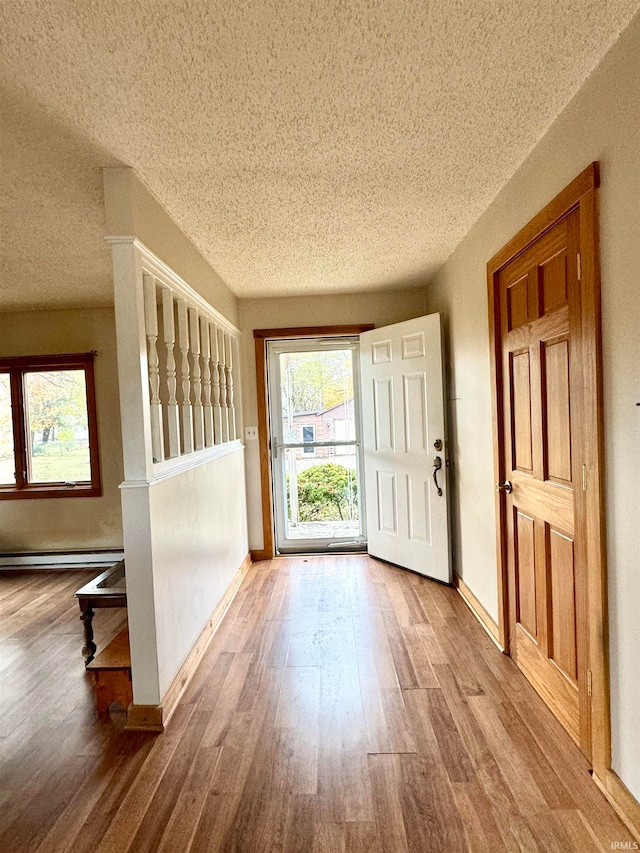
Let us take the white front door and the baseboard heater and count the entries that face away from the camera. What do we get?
0

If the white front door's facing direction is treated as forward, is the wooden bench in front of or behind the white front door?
in front

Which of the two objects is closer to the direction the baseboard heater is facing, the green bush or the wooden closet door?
the wooden closet door

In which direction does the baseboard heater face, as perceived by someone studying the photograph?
facing the viewer

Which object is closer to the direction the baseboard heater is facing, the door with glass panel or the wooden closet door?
the wooden closet door

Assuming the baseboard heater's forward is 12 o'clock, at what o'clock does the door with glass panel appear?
The door with glass panel is roughly at 10 o'clock from the baseboard heater.

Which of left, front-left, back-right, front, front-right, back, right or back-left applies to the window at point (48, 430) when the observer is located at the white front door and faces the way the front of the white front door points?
front-right

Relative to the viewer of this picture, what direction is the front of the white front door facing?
facing the viewer and to the left of the viewer

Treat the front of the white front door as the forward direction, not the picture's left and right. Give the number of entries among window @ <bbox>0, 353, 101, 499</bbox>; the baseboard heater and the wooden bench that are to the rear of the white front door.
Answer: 0

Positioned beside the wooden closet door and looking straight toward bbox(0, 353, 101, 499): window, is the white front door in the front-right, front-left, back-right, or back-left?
front-right

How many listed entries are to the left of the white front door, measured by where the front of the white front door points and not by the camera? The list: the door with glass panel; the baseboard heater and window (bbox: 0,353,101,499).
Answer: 0

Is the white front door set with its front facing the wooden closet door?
no

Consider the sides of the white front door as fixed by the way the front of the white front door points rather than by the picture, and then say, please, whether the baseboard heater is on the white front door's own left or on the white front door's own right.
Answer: on the white front door's own right

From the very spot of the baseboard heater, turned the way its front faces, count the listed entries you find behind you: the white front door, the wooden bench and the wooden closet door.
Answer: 0

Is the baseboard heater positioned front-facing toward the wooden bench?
yes

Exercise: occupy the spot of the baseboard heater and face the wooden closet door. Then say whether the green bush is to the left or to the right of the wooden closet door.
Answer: left

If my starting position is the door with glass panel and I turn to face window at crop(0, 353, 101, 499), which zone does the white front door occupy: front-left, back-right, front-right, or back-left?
back-left
